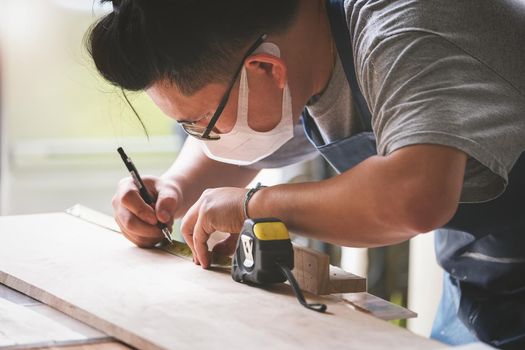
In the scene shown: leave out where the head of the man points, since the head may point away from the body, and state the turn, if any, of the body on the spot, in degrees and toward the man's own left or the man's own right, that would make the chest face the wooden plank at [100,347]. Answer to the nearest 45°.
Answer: approximately 45° to the man's own left

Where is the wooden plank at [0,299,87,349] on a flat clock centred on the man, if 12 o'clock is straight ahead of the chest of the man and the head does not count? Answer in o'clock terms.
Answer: The wooden plank is roughly at 11 o'clock from the man.

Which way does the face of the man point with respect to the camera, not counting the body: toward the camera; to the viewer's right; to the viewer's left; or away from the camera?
to the viewer's left

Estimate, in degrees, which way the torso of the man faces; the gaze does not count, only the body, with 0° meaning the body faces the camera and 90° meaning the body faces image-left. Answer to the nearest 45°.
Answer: approximately 90°
